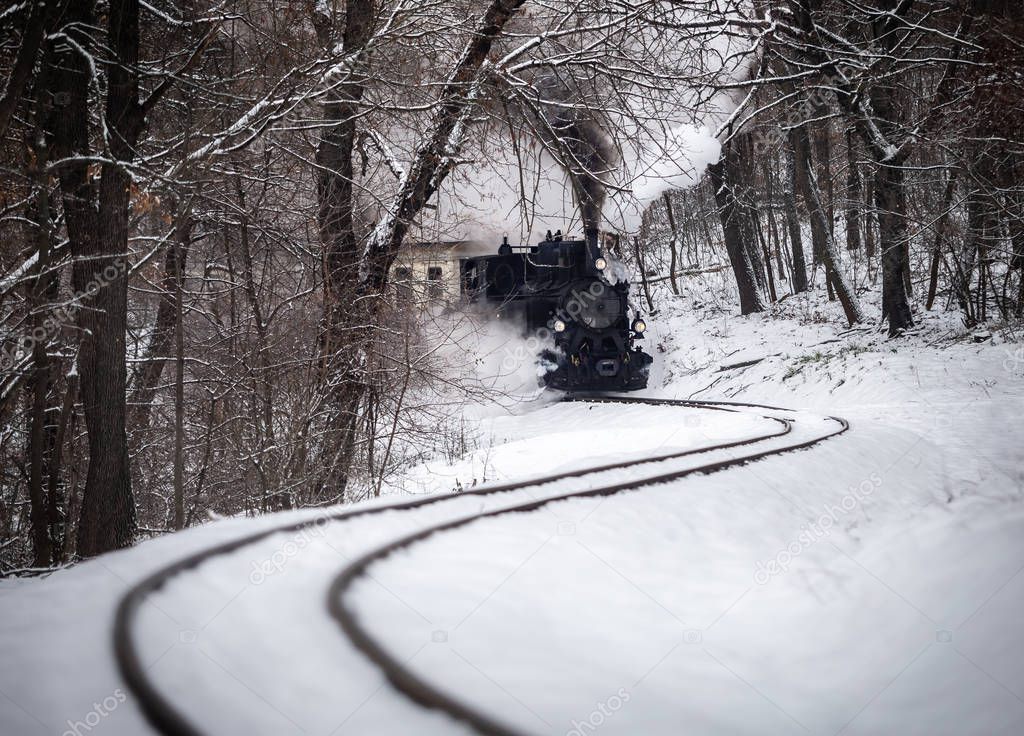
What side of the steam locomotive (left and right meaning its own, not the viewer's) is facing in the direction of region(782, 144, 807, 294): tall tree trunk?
left

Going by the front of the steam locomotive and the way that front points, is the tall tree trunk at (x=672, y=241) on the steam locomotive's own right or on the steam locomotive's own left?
on the steam locomotive's own left

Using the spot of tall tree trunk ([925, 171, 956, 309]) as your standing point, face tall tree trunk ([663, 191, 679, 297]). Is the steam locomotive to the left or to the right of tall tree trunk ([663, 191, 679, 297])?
left

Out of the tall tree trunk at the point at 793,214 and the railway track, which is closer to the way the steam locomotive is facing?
the railway track

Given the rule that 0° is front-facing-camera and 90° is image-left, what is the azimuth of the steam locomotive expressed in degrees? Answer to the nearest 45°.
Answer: approximately 315°
